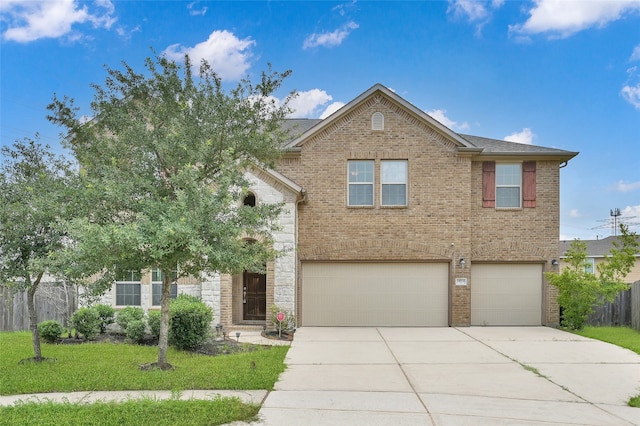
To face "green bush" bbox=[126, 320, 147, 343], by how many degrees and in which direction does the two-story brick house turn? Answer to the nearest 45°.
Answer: approximately 45° to its right

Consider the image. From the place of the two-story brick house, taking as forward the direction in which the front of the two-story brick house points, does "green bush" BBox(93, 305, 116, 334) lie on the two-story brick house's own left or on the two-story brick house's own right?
on the two-story brick house's own right

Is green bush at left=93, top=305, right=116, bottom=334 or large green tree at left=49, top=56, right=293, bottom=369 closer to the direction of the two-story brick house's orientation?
the large green tree

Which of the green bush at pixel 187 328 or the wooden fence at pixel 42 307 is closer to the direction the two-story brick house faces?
the green bush

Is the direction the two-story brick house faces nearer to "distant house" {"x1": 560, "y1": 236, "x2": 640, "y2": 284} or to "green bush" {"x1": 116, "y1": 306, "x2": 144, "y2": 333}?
the green bush

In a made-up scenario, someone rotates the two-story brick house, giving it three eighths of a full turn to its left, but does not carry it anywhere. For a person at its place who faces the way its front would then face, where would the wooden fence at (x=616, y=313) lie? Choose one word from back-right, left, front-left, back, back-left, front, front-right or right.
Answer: front-right

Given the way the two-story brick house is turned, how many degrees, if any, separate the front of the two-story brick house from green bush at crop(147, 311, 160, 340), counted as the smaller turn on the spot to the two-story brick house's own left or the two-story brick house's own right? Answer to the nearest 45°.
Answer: approximately 45° to the two-story brick house's own right

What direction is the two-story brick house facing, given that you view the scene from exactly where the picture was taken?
facing the viewer
